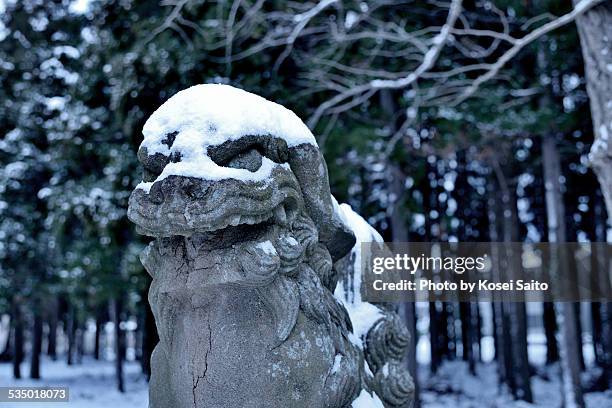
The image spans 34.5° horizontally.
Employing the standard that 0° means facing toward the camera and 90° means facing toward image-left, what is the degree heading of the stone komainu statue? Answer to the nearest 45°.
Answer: approximately 45°

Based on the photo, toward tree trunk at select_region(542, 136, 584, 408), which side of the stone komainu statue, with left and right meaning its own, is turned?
back

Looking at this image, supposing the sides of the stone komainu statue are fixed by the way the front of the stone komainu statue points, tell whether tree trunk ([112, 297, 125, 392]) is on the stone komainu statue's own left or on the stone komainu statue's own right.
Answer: on the stone komainu statue's own right

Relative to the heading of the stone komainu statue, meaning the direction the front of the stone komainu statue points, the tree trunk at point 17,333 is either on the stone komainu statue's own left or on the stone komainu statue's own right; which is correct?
on the stone komainu statue's own right

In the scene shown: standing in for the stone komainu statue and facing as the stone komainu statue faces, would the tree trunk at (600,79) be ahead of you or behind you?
behind
